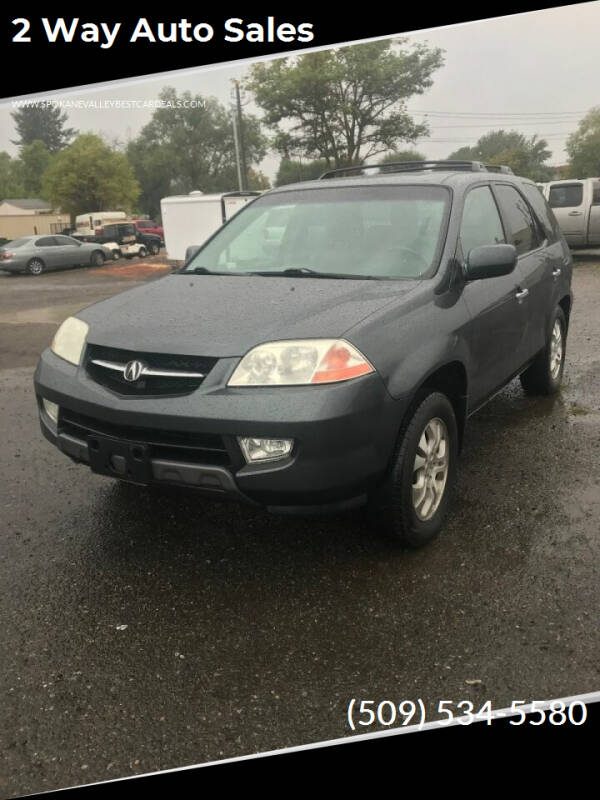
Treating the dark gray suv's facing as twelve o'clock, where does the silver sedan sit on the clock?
The silver sedan is roughly at 4 o'clock from the dark gray suv.

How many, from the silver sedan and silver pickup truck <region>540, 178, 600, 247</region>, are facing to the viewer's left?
1

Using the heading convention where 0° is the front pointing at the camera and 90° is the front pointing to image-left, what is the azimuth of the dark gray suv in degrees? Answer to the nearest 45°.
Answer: approximately 45°

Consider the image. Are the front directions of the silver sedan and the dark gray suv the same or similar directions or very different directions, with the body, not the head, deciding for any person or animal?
very different directions
